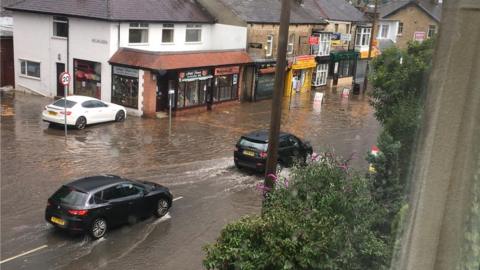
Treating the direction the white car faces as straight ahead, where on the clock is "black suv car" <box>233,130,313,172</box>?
The black suv car is roughly at 3 o'clock from the white car.

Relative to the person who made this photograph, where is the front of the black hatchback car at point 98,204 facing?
facing away from the viewer and to the right of the viewer

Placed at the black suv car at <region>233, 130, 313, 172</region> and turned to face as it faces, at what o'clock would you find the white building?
The white building is roughly at 9 o'clock from the black suv car.

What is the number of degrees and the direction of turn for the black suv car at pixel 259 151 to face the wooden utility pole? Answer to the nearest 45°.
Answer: approximately 135° to its right

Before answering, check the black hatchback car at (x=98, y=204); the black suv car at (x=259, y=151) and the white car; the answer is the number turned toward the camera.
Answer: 0

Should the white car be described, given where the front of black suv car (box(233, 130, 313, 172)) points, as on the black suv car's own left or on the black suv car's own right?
on the black suv car's own left

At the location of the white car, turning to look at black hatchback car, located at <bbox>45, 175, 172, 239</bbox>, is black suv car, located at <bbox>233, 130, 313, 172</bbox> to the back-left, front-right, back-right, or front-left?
front-left

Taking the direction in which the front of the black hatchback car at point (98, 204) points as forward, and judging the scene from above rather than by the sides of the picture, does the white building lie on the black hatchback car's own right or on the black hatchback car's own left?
on the black hatchback car's own left

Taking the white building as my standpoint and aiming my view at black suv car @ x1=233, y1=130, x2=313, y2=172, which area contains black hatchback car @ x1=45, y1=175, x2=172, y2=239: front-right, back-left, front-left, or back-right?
front-right

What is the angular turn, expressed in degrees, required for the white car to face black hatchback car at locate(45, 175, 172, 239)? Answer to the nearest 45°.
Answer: approximately 135° to its right

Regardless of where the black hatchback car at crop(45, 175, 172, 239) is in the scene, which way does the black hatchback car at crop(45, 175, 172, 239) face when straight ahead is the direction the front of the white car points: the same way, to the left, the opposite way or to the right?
the same way

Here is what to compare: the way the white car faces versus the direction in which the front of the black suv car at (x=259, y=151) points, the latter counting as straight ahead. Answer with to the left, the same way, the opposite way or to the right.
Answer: the same way

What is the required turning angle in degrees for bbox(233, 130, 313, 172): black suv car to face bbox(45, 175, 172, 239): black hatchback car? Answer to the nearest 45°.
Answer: approximately 180°

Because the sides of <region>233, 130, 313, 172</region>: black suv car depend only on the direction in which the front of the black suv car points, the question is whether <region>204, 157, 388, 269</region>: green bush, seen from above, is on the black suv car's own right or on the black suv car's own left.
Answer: on the black suv car's own right

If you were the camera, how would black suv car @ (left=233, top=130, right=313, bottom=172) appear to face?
facing away from the viewer and to the right of the viewer

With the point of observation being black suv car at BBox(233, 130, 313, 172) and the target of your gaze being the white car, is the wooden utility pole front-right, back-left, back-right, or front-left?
back-left

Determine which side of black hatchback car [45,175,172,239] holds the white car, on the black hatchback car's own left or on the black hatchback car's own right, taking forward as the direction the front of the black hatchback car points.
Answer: on the black hatchback car's own left
